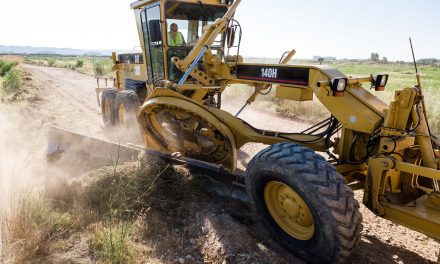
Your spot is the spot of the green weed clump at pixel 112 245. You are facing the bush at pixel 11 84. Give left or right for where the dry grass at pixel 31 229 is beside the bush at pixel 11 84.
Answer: left

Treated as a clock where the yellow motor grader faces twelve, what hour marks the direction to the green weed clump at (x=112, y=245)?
The green weed clump is roughly at 4 o'clock from the yellow motor grader.

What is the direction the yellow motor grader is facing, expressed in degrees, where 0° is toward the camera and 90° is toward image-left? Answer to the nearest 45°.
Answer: approximately 315°

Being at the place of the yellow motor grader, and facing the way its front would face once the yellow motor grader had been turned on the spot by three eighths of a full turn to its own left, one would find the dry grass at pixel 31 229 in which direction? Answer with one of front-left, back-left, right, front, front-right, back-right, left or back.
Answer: left

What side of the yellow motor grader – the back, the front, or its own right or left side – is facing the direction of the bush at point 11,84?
back

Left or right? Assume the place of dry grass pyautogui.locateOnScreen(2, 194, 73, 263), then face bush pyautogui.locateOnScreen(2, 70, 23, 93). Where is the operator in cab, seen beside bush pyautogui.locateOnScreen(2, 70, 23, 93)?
right
